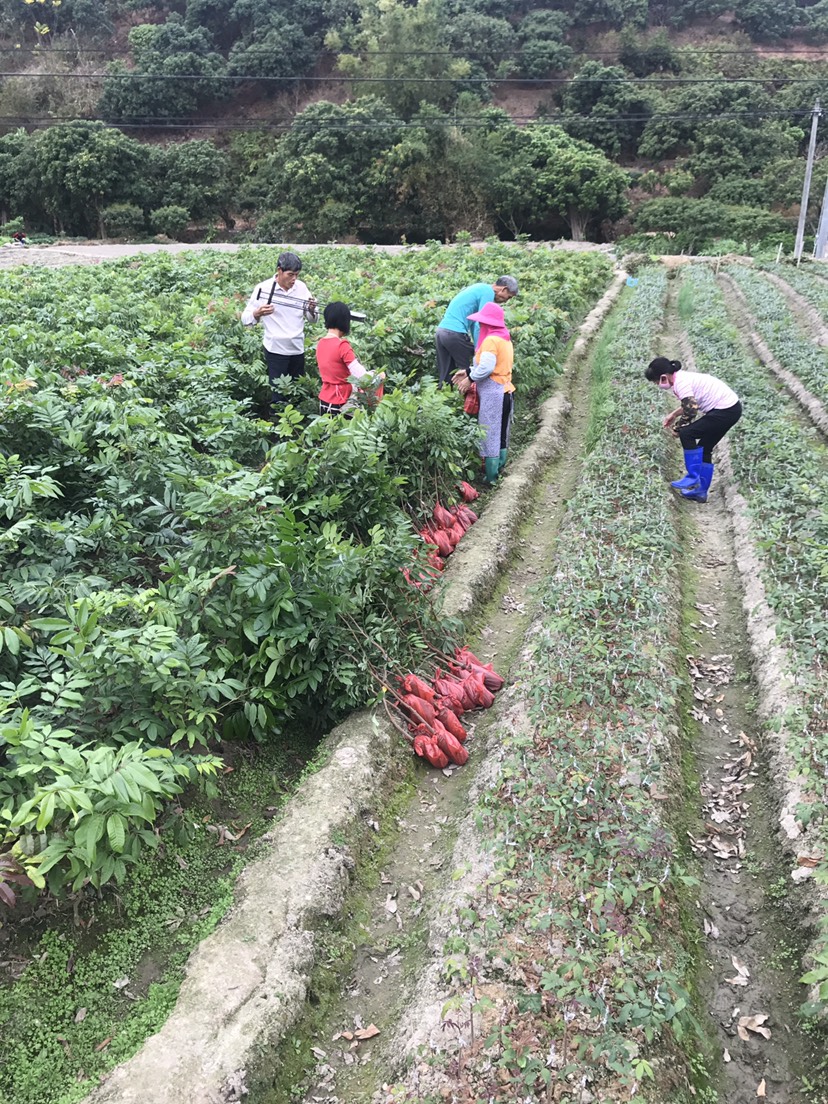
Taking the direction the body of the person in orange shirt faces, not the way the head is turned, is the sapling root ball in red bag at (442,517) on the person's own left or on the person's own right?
on the person's own left

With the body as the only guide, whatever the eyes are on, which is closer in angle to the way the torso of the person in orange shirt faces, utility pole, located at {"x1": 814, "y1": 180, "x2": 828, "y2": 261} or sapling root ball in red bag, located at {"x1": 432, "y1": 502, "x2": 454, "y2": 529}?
the sapling root ball in red bag

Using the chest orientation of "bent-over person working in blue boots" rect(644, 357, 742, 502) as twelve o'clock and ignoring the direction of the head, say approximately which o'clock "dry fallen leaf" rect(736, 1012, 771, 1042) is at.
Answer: The dry fallen leaf is roughly at 9 o'clock from the bent-over person working in blue boots.

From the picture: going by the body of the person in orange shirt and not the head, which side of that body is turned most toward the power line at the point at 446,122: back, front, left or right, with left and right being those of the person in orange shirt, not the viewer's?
right

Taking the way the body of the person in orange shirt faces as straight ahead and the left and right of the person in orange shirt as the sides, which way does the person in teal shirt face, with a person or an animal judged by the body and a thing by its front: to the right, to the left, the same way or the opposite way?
the opposite way

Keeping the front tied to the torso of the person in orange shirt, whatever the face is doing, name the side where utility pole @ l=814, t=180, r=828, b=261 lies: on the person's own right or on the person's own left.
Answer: on the person's own right

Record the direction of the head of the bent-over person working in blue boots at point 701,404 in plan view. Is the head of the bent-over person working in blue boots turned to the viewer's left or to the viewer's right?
to the viewer's left

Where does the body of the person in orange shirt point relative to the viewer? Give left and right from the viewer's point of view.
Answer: facing to the left of the viewer

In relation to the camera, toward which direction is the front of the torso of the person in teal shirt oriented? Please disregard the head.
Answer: to the viewer's right

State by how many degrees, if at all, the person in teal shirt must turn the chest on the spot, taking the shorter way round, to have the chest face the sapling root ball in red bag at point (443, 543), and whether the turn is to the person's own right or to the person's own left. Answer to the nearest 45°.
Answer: approximately 90° to the person's own right

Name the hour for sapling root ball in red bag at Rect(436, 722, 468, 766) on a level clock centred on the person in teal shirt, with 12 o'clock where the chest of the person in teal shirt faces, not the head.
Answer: The sapling root ball in red bag is roughly at 3 o'clock from the person in teal shirt.

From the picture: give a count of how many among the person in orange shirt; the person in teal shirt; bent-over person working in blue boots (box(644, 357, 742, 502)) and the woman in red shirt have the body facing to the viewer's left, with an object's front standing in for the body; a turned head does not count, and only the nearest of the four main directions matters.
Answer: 2

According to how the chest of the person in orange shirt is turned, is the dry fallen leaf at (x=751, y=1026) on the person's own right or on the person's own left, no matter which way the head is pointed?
on the person's own left

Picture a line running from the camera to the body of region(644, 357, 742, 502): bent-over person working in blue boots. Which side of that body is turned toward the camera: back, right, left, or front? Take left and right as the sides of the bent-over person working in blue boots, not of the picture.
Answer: left
